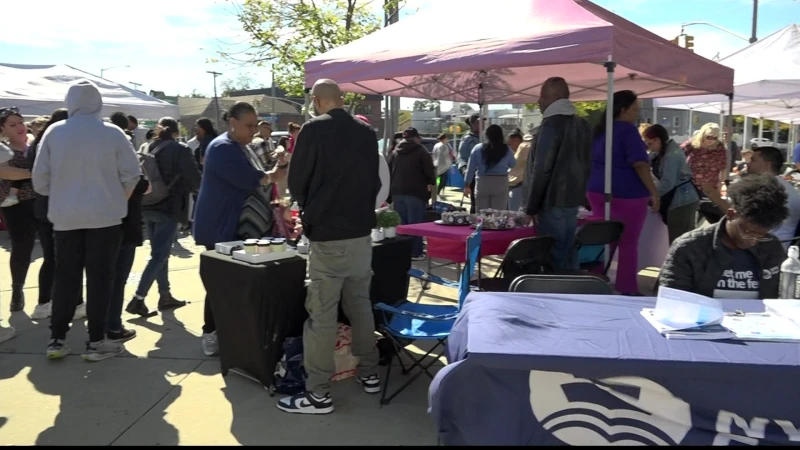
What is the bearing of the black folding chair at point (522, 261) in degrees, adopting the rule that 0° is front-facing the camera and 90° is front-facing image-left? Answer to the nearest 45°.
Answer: approximately 135°

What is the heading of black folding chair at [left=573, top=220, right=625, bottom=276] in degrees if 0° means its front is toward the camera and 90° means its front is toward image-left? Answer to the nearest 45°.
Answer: approximately 135°

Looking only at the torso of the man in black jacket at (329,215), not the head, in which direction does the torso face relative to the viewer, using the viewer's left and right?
facing away from the viewer and to the left of the viewer

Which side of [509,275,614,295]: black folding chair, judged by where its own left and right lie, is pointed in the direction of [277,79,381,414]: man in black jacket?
right

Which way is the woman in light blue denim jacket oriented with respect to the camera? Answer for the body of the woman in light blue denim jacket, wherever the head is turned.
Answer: to the viewer's left

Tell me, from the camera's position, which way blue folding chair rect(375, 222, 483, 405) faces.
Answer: facing to the left of the viewer

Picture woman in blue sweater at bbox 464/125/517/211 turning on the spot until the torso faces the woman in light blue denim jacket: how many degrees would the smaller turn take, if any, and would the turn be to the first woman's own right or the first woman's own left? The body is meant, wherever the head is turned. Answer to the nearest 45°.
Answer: approximately 135° to the first woman's own right

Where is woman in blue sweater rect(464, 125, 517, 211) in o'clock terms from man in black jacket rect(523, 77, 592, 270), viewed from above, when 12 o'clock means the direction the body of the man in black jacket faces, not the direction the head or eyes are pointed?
The woman in blue sweater is roughly at 1 o'clock from the man in black jacket.

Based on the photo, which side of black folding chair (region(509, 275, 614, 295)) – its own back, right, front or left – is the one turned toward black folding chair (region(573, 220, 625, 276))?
back

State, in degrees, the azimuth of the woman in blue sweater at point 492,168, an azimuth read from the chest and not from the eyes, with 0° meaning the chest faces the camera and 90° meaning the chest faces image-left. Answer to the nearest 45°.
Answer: approximately 180°
